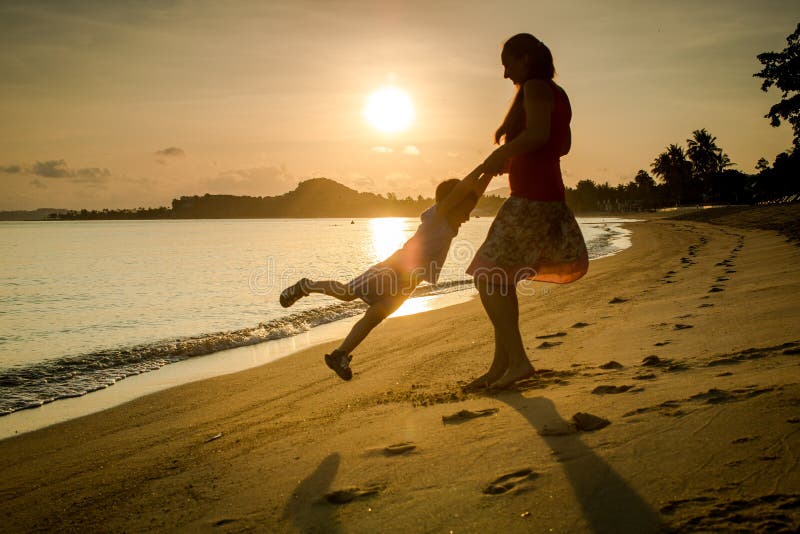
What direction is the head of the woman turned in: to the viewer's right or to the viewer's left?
to the viewer's left

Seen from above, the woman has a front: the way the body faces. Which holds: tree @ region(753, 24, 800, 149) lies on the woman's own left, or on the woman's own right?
on the woman's own right

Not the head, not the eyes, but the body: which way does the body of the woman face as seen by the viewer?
to the viewer's left
